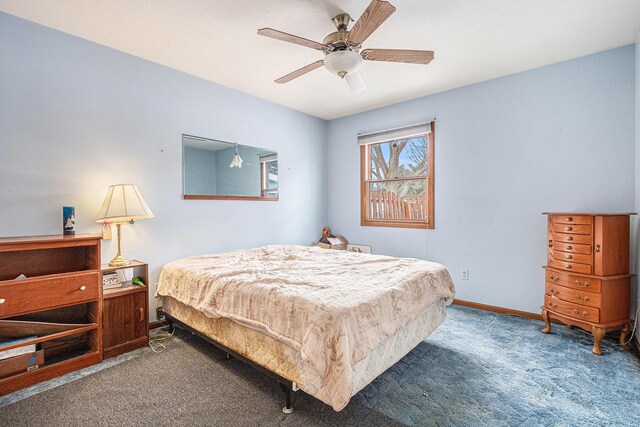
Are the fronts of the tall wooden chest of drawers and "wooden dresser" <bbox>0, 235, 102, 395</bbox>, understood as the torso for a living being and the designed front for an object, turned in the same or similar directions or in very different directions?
very different directions

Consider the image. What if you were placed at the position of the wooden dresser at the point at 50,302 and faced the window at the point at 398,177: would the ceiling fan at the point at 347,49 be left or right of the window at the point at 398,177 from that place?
right

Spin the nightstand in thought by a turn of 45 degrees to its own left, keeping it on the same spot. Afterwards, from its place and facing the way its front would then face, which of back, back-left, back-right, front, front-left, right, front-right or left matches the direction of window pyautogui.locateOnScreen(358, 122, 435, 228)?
front

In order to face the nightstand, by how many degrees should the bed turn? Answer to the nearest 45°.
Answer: approximately 135° to its right

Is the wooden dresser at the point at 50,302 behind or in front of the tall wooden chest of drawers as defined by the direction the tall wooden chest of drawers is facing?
in front

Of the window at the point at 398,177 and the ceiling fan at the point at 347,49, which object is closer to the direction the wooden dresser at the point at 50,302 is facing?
the ceiling fan

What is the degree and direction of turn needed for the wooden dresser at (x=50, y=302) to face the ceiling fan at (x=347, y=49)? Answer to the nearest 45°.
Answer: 0° — it already faces it

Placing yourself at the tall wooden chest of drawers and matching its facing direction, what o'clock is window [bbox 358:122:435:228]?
The window is roughly at 2 o'clock from the tall wooden chest of drawers.

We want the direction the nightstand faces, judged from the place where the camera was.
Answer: facing the viewer and to the right of the viewer

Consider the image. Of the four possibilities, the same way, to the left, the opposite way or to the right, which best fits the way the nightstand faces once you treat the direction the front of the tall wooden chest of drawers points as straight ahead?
to the left

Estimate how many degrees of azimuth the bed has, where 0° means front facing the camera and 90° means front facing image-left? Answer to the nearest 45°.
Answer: approximately 315°

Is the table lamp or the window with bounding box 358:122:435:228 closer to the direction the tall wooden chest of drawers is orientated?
the table lamp

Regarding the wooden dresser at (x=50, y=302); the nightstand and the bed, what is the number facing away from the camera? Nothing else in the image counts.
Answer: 0

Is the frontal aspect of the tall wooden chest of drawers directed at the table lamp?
yes

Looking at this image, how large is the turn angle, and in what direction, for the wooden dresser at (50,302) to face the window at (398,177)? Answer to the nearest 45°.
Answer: approximately 45° to its left
